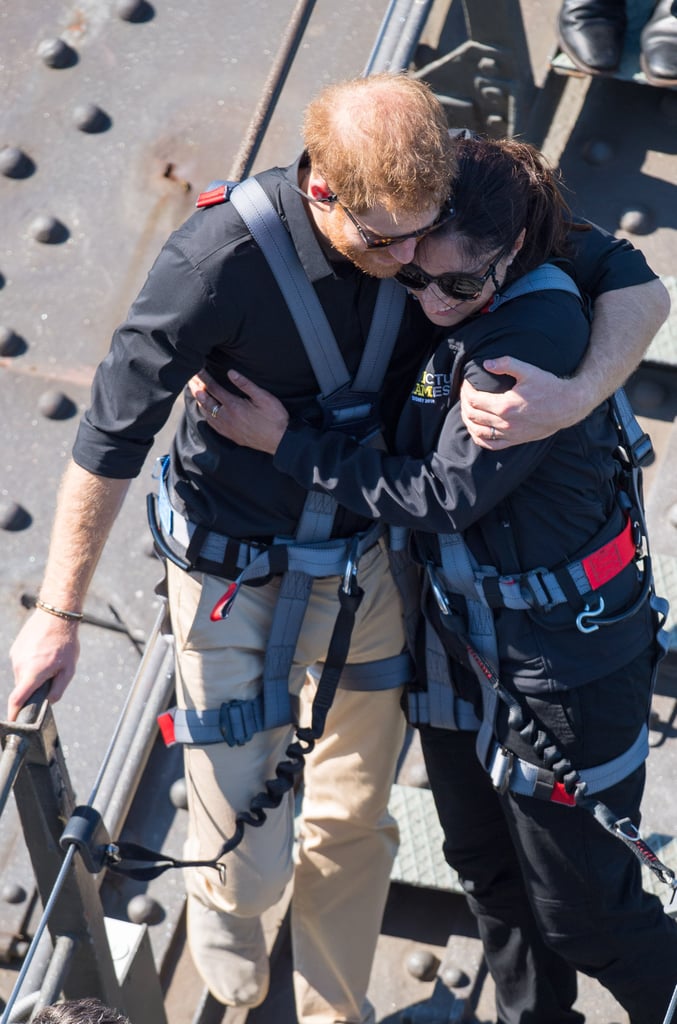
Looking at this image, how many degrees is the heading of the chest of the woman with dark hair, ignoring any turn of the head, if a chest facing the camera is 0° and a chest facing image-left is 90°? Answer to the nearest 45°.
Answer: approximately 45°

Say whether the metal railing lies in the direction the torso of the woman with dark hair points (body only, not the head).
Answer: yes
